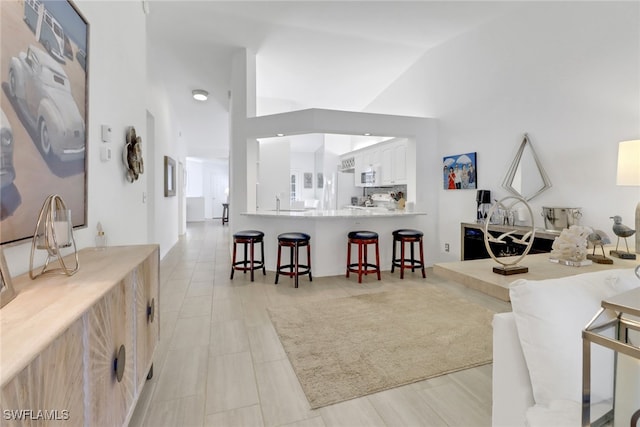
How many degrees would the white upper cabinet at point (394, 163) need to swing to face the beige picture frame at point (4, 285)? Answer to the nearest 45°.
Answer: approximately 45° to its left

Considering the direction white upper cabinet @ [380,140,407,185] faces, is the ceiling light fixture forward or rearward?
forward

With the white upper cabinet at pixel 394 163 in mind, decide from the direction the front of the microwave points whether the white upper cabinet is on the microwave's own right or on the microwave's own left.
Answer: on the microwave's own left

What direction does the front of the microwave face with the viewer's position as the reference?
facing the viewer and to the left of the viewer

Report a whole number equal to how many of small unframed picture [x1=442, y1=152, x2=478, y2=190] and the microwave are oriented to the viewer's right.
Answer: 0

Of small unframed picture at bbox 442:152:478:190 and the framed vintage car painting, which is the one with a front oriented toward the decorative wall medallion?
the small unframed picture

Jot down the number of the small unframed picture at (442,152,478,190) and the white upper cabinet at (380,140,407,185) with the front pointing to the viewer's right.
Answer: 0

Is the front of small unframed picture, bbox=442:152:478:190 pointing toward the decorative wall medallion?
yes

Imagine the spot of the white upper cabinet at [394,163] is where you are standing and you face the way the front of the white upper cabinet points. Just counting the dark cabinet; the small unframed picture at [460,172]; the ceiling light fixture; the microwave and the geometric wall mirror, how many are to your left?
3

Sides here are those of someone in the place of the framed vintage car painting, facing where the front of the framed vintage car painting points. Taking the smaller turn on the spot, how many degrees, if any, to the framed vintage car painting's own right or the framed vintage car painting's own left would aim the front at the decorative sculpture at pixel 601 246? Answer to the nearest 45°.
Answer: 0° — it already faces it

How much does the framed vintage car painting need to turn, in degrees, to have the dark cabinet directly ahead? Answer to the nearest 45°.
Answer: approximately 45° to its left

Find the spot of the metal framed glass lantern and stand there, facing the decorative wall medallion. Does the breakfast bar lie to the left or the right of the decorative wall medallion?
right

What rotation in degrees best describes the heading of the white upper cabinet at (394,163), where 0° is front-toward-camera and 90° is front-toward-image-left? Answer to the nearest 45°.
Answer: approximately 45°

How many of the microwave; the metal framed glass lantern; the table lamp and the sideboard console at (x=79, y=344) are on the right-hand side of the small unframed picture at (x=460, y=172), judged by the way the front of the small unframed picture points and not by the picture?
1

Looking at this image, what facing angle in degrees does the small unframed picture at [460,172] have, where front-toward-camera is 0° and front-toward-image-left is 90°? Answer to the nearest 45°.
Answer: approximately 45°
